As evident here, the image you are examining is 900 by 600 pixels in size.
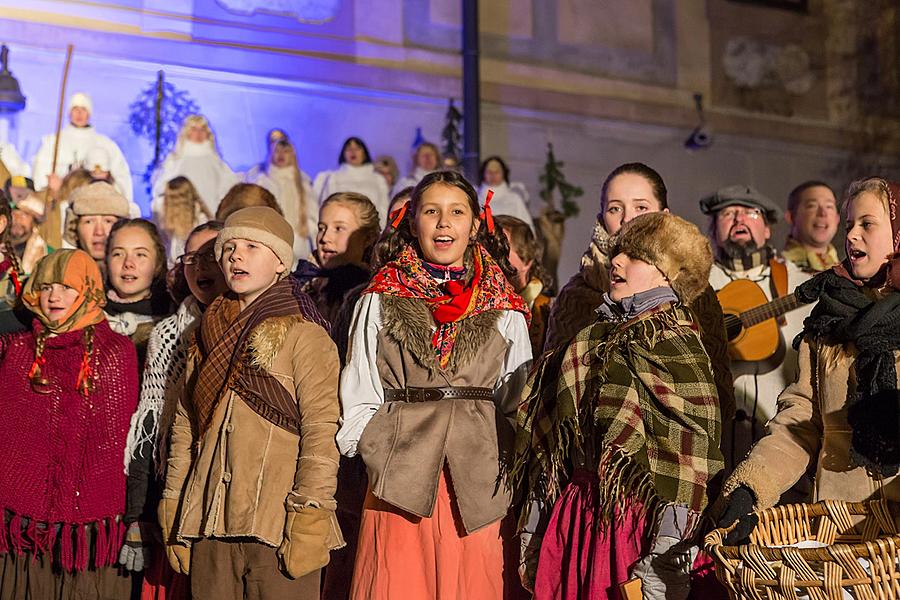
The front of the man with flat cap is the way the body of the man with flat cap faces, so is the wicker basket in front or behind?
in front

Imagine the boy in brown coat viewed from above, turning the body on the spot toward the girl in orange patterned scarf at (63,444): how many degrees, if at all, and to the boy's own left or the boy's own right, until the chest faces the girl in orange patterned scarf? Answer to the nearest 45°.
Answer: approximately 90° to the boy's own right

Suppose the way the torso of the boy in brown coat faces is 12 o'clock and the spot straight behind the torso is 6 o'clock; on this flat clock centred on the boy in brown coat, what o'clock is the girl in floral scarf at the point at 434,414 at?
The girl in floral scarf is roughly at 8 o'clock from the boy in brown coat.

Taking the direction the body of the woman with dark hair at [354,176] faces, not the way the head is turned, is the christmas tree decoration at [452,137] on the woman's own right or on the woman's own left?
on the woman's own left

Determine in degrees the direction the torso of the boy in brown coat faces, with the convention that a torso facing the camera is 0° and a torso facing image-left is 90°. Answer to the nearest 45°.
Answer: approximately 45°

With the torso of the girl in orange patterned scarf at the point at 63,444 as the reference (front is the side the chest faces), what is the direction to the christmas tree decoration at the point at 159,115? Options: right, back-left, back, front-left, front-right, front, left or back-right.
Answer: back
